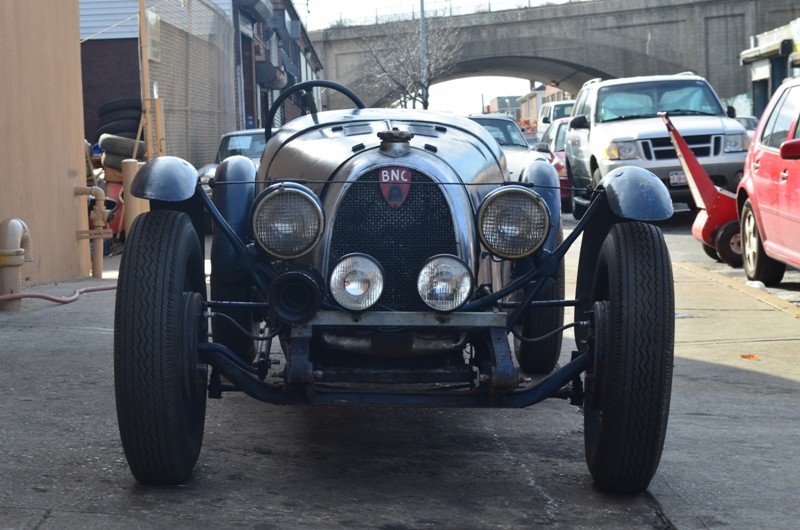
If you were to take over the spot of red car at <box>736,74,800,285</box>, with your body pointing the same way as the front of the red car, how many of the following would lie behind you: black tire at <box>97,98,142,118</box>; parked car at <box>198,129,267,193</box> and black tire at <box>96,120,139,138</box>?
3

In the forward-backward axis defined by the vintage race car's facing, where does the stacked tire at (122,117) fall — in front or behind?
behind

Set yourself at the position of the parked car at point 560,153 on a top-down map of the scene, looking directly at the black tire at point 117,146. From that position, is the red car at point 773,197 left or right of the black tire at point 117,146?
left

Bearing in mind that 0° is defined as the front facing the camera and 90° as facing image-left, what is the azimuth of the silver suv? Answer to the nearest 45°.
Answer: approximately 315°

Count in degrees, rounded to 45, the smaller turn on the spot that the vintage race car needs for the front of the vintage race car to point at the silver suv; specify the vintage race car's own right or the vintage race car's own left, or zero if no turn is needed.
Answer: approximately 180°

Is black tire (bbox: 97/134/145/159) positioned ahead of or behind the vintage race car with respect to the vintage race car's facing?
behind

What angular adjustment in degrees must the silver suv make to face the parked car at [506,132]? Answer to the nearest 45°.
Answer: approximately 135° to its right
